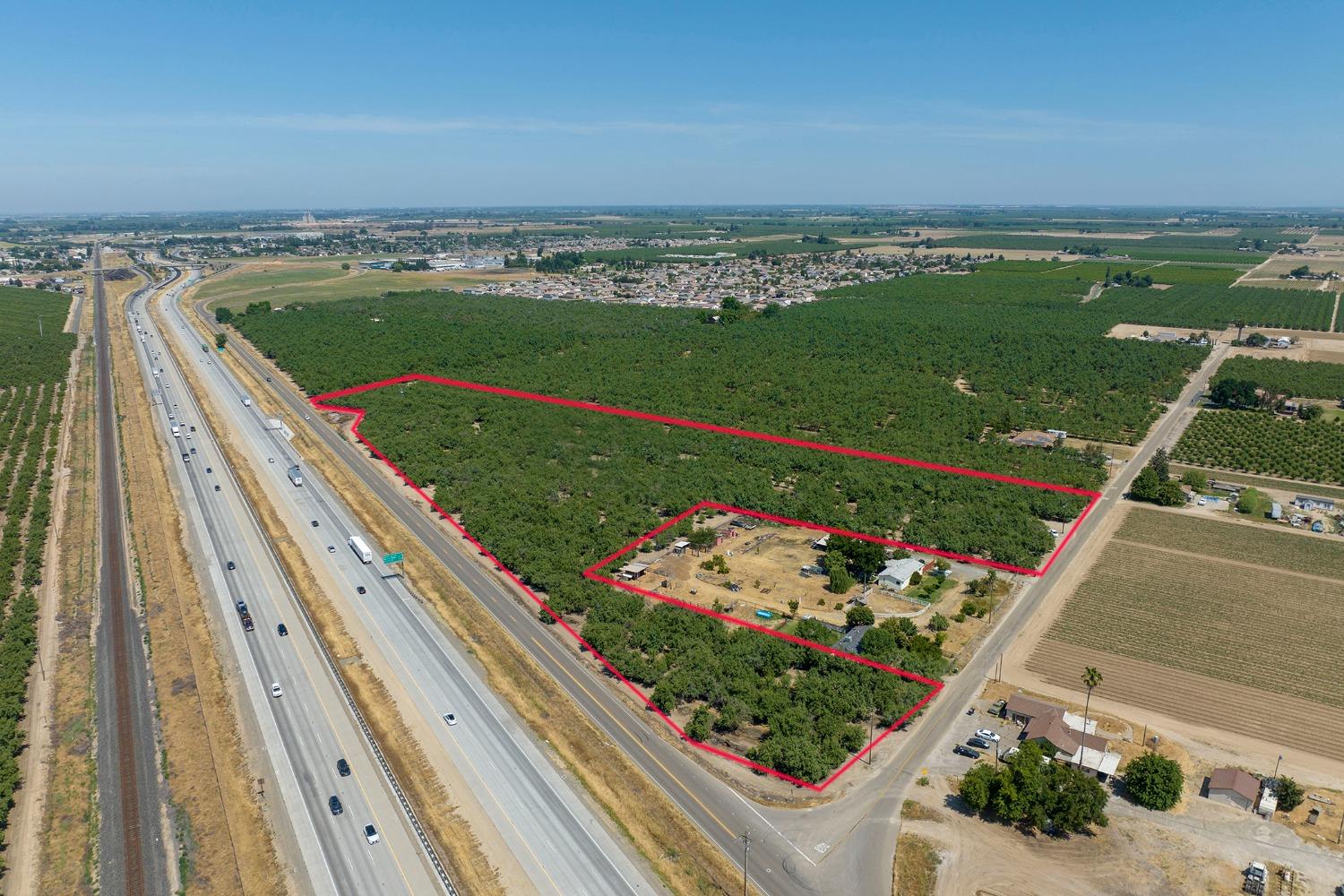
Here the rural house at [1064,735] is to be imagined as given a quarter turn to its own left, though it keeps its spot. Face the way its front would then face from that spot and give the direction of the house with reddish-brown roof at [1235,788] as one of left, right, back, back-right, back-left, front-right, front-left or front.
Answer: front-left

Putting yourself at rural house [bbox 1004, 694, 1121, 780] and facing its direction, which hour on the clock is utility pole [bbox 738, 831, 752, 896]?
The utility pole is roughly at 12 o'clock from the rural house.

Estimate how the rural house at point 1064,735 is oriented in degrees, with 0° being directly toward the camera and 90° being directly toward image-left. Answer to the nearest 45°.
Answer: approximately 45°
